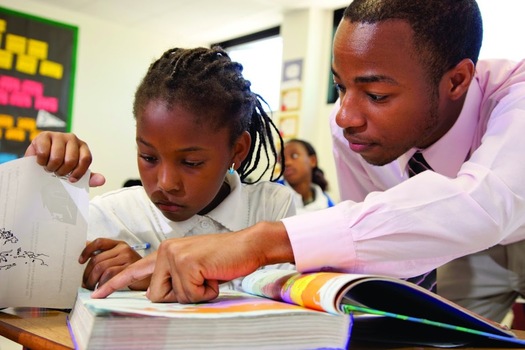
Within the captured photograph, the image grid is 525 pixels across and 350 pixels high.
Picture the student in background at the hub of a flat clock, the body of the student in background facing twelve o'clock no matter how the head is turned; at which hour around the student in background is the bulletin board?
The bulletin board is roughly at 2 o'clock from the student in background.

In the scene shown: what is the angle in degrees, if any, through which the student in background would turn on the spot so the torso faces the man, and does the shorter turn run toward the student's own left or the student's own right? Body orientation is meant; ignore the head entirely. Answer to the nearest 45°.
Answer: approximately 45° to the student's own left

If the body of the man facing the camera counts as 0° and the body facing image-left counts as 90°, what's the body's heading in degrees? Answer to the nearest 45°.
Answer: approximately 45°

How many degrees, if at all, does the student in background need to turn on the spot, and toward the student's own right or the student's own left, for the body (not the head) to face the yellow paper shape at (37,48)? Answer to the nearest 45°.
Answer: approximately 45° to the student's own right

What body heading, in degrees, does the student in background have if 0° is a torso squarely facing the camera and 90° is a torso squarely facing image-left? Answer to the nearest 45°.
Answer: approximately 45°

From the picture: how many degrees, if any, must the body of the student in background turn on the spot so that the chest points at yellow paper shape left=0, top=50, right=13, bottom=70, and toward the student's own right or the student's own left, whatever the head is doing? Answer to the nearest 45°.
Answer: approximately 45° to the student's own right
